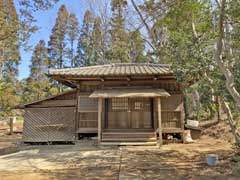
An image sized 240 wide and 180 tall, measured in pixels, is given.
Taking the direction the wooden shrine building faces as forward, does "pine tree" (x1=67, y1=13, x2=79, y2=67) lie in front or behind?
behind

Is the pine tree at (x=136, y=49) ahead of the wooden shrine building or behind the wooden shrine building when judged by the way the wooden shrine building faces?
behind

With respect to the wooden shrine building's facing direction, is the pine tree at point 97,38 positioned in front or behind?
behind

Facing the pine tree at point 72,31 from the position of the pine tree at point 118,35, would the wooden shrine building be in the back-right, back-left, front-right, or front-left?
back-left

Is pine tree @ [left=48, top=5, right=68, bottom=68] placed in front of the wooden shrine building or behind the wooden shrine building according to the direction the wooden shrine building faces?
behind

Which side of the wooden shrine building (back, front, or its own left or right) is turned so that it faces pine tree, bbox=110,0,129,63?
back

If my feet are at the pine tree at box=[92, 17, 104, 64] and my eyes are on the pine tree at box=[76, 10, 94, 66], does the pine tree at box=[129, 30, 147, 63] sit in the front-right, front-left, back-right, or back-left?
back-right

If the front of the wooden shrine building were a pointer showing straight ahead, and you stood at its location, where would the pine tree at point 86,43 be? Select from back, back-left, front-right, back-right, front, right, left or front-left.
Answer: back

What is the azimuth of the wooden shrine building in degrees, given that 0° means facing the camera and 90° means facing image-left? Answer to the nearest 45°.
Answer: approximately 0°
